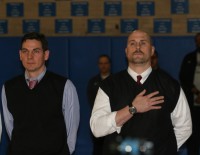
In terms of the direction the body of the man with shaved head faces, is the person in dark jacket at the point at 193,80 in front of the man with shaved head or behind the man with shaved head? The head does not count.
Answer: behind

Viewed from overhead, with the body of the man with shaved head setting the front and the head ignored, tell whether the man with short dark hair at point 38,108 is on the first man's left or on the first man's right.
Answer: on the first man's right

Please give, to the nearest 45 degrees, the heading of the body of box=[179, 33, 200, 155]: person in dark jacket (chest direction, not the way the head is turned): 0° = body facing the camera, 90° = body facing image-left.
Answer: approximately 0°

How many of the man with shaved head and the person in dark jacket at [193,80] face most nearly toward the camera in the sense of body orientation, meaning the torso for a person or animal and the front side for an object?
2

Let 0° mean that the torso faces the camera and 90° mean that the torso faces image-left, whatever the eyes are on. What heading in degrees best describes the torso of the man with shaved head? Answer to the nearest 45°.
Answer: approximately 0°
